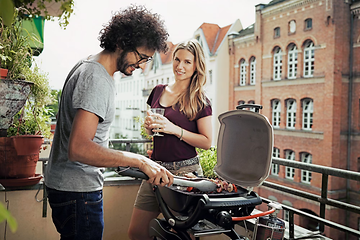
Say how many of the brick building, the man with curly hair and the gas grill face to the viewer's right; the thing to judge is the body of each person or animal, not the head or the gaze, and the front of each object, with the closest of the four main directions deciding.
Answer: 1

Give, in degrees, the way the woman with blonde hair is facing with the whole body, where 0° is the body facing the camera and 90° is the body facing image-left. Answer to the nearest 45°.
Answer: approximately 45°

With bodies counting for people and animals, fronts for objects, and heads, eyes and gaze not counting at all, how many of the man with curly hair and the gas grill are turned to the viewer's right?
1

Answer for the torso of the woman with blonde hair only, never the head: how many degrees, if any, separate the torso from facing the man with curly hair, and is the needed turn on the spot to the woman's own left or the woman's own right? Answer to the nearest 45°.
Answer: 0° — they already face them

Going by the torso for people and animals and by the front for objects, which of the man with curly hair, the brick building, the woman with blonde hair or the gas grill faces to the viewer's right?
the man with curly hair

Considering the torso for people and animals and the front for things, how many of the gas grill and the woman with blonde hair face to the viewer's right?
0

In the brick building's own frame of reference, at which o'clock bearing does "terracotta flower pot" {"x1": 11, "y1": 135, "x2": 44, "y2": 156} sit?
The terracotta flower pot is roughly at 11 o'clock from the brick building.

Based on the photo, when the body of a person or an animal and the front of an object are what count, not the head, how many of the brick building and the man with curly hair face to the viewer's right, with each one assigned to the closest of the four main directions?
1

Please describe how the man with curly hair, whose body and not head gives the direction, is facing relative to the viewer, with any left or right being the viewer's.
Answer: facing to the right of the viewer

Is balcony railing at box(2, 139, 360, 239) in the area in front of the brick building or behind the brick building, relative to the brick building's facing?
in front

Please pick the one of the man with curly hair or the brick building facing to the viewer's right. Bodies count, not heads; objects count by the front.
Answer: the man with curly hair

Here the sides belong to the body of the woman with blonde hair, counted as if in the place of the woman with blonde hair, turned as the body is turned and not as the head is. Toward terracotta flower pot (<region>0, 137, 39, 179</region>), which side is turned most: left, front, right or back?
right
